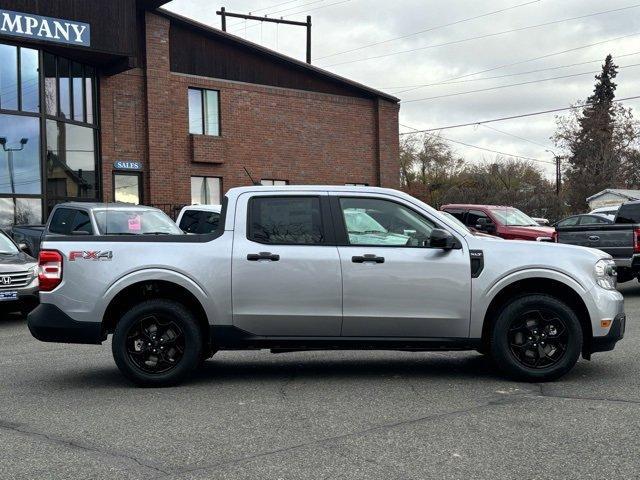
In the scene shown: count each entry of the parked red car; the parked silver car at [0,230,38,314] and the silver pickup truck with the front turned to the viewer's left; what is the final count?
0

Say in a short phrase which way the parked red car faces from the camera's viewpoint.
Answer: facing the viewer and to the right of the viewer

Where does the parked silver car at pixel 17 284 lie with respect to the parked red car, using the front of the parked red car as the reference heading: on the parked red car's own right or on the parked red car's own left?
on the parked red car's own right

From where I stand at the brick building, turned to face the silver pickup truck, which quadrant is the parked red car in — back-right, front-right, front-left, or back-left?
front-left

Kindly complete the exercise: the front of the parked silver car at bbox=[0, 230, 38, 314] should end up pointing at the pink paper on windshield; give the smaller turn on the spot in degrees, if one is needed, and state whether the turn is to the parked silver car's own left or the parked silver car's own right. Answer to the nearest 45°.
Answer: approximately 45° to the parked silver car's own left

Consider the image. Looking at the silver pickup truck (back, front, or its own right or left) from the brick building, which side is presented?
left

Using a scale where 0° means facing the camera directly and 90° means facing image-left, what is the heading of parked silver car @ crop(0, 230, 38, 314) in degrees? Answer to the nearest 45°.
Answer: approximately 315°

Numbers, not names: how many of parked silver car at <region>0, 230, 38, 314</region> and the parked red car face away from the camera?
0

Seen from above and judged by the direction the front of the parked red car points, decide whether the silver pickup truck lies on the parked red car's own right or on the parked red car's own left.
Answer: on the parked red car's own right

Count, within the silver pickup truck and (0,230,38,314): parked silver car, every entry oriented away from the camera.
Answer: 0

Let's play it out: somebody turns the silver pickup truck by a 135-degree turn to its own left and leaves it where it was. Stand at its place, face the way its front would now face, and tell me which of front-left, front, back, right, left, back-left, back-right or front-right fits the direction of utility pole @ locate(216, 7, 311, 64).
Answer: front-right

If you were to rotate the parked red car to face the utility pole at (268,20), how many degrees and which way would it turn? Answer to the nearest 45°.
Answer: approximately 180°

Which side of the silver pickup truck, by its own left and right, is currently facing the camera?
right
